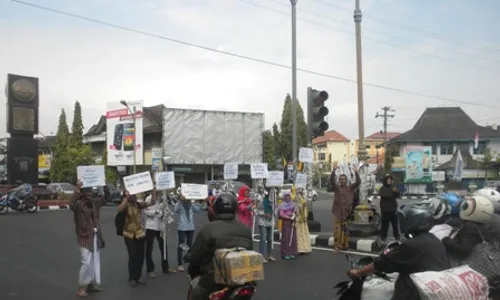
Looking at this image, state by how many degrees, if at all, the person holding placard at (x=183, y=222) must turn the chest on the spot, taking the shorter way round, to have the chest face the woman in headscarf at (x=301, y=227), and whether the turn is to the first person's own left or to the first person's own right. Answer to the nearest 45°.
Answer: approximately 135° to the first person's own left

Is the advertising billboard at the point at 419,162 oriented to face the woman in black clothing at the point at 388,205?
yes

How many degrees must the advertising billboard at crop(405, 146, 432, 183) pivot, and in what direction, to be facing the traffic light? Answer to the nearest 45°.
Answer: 0° — it already faces it

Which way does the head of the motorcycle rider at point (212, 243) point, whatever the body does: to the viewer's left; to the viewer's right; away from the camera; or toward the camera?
away from the camera

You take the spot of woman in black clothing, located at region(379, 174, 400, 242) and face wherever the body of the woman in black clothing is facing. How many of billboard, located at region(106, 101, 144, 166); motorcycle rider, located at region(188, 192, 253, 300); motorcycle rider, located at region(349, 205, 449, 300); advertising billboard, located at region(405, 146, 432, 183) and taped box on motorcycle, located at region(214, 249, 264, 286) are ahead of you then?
3

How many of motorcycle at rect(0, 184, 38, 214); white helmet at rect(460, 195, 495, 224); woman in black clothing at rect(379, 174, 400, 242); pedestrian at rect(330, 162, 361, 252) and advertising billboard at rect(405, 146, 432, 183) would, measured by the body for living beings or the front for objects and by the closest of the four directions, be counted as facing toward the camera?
3

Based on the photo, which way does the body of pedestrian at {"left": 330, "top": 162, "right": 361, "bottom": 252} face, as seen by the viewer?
toward the camera

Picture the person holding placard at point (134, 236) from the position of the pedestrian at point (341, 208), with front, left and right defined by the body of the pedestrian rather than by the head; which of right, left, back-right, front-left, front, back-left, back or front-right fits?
front-right

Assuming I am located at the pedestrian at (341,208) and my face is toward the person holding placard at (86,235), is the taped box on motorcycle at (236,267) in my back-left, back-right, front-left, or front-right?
front-left

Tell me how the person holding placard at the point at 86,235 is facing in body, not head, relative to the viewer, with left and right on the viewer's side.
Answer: facing the viewer and to the right of the viewer

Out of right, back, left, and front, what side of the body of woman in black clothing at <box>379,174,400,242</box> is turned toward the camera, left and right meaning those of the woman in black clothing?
front

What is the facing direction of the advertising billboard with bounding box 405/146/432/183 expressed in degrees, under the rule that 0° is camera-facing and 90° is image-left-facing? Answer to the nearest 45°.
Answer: approximately 0°
